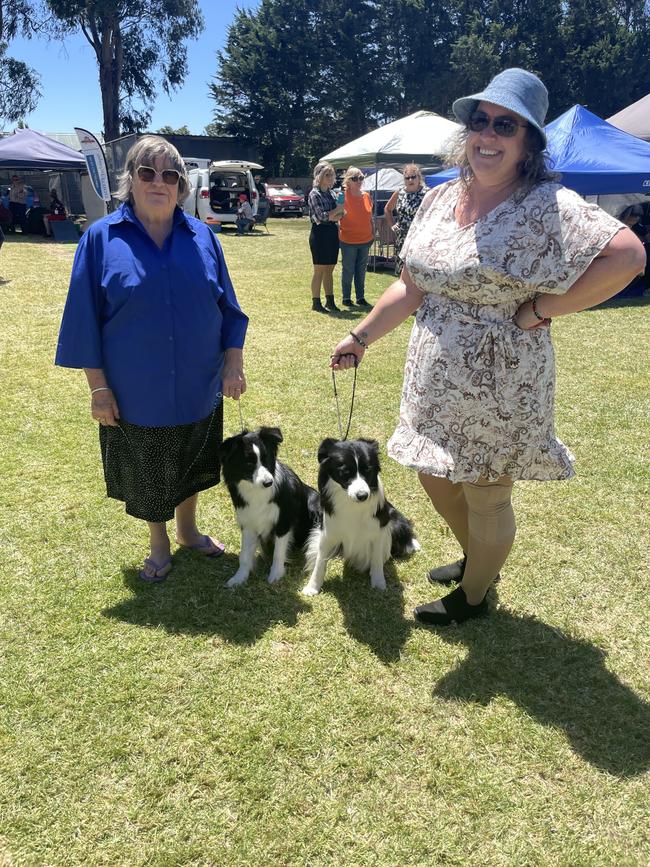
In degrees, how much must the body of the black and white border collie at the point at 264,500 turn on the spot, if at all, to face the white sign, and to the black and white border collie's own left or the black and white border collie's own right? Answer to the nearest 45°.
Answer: approximately 135° to the black and white border collie's own right

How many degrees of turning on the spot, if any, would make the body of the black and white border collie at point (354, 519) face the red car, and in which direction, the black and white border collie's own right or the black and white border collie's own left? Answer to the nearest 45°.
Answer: approximately 180°

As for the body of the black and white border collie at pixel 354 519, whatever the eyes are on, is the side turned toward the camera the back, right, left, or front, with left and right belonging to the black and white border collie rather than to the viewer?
front

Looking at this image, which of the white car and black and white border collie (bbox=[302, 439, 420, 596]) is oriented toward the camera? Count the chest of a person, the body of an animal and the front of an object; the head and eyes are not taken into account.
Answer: the black and white border collie

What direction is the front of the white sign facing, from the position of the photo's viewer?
facing the viewer

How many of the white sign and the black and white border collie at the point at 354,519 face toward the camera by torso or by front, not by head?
2

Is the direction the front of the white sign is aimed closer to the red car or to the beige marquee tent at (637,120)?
the beige marquee tent

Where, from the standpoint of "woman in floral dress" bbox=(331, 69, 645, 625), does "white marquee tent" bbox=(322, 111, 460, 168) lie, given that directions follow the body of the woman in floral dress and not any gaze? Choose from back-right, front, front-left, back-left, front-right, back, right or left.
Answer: back-right

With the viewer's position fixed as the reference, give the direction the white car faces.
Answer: facing away from the viewer and to the left of the viewer

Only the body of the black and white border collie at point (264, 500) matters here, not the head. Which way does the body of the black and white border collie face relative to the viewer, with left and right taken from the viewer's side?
facing the viewer and to the left of the viewer

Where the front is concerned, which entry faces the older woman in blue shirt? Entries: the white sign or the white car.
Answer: the white sign

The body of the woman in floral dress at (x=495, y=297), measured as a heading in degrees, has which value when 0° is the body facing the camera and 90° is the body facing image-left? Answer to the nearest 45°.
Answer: approximately 45°

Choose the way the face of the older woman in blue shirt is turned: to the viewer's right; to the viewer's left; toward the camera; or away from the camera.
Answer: toward the camera

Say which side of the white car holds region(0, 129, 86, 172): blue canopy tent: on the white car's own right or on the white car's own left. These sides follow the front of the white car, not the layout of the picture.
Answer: on the white car's own left

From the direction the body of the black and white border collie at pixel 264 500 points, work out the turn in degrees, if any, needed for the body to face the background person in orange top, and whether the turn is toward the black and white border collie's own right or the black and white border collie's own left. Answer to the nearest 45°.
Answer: approximately 135° to the black and white border collie's own right

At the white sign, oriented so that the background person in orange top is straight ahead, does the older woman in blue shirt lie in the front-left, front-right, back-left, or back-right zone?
front-right
